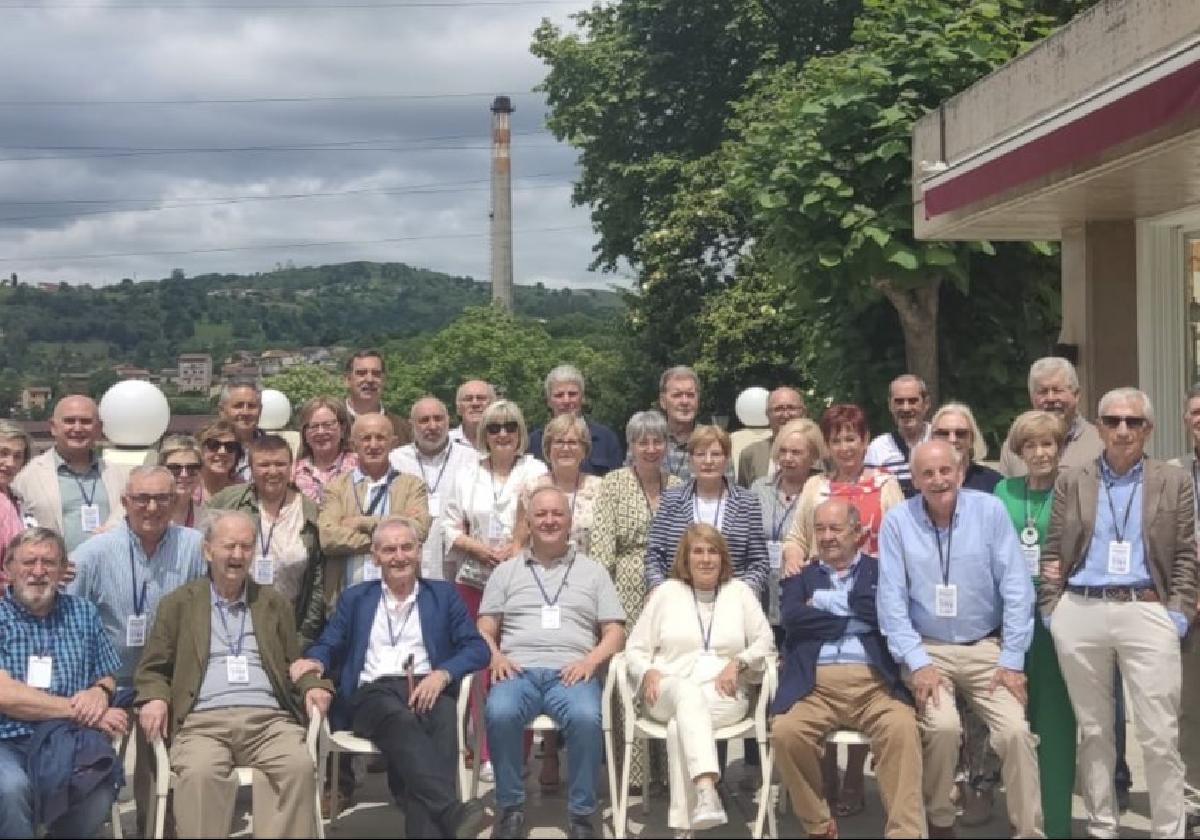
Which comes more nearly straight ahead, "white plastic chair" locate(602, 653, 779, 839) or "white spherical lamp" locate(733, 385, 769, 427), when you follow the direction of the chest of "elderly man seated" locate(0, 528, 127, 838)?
the white plastic chair

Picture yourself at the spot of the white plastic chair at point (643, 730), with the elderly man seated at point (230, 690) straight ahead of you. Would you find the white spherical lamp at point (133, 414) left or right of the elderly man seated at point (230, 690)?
right

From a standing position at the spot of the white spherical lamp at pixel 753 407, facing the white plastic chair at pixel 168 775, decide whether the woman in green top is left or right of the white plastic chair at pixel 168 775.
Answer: left

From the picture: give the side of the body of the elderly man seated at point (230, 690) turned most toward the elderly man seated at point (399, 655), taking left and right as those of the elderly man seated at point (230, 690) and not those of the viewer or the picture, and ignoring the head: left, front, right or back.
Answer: left

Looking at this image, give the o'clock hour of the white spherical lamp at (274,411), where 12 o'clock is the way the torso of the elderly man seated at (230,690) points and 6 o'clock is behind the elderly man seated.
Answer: The white spherical lamp is roughly at 6 o'clock from the elderly man seated.

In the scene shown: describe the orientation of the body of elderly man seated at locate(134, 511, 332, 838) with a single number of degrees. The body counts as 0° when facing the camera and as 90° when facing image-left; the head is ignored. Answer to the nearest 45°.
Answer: approximately 0°
